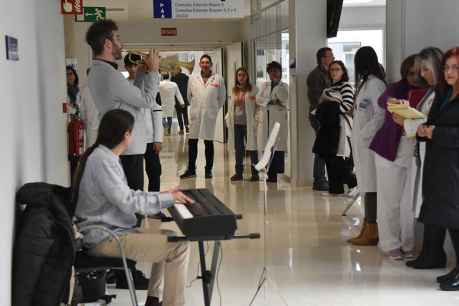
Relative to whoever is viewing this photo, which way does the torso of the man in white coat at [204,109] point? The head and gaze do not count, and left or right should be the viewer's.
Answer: facing the viewer

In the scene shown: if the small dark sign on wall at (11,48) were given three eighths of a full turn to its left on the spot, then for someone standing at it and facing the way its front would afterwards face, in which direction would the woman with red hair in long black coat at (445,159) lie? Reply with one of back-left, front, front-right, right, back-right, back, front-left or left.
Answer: right

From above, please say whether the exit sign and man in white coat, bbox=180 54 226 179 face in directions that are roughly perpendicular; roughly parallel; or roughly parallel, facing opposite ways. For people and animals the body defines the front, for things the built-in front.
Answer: roughly parallel

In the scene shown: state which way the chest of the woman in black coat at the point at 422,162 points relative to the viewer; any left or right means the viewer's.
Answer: facing to the left of the viewer

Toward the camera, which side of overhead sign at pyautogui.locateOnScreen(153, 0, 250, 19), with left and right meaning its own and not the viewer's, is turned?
front

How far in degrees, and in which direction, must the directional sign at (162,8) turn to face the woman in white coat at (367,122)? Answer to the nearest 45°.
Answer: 0° — it already faces them

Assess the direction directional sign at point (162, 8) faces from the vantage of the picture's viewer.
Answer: facing the viewer

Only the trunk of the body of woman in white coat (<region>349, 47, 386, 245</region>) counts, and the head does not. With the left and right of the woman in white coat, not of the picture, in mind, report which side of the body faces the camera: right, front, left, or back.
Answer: left

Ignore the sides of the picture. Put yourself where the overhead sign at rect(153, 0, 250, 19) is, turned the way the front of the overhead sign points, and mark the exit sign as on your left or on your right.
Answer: on your right

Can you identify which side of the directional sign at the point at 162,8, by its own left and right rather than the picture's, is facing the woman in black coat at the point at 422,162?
front

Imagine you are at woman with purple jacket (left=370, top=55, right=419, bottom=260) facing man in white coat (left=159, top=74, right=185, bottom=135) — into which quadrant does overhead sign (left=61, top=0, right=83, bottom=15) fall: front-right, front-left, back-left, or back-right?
front-left

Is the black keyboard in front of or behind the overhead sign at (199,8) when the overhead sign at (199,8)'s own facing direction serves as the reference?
in front

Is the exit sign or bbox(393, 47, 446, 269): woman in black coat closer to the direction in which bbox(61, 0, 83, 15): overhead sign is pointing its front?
the woman in black coat

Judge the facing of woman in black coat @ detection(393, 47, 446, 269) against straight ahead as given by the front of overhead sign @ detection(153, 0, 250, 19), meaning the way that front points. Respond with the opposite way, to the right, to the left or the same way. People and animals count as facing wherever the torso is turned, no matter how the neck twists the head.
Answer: to the right
